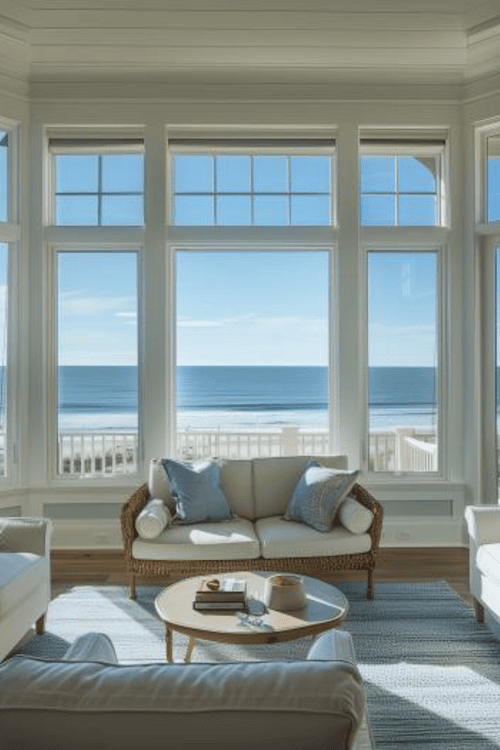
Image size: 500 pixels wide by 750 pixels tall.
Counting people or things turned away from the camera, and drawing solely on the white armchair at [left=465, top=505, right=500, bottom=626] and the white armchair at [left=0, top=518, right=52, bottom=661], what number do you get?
0

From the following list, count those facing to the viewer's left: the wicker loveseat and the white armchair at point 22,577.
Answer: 0

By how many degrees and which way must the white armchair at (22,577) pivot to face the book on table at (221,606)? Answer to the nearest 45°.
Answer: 0° — it already faces it

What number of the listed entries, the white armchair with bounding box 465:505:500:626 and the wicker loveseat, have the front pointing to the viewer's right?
0

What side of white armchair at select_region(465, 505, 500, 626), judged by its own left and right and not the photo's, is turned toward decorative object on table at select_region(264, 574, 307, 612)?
front

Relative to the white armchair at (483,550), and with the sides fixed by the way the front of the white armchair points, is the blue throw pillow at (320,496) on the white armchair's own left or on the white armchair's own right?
on the white armchair's own right

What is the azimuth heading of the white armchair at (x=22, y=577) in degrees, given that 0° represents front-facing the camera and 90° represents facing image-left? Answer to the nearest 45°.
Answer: approximately 315°

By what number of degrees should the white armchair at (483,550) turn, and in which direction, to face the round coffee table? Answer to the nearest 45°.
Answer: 0° — it already faces it

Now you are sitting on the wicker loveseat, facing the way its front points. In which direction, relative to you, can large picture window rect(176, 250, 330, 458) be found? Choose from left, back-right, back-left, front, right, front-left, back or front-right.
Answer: back

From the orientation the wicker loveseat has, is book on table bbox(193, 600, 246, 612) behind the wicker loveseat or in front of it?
in front

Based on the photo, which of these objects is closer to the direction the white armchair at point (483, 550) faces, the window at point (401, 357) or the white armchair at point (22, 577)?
the white armchair

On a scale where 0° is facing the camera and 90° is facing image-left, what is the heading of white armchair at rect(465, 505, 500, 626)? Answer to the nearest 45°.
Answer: approximately 45°

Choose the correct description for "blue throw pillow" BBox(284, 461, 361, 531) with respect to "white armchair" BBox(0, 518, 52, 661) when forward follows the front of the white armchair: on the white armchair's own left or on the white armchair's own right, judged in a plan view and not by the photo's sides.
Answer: on the white armchair's own left

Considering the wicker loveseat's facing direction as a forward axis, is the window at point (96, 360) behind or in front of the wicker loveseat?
behind
